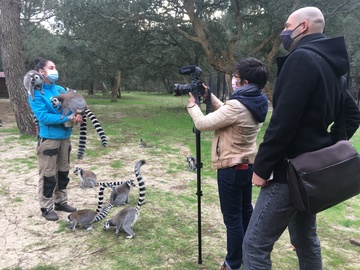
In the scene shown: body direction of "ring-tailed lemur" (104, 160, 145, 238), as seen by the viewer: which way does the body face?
to the viewer's left

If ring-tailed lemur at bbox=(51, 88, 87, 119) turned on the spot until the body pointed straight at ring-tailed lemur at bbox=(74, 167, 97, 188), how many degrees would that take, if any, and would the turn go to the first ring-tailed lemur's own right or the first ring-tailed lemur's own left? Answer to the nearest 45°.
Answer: approximately 90° to the first ring-tailed lemur's own right

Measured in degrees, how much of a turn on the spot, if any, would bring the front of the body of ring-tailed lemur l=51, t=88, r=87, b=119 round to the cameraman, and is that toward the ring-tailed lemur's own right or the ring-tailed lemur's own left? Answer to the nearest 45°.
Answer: approximately 135° to the ring-tailed lemur's own left

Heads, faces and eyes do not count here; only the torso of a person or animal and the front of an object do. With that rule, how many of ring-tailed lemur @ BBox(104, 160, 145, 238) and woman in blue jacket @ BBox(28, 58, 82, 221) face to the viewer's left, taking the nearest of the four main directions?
1

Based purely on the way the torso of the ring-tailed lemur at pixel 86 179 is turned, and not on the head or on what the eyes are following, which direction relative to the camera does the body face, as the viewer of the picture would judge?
to the viewer's left

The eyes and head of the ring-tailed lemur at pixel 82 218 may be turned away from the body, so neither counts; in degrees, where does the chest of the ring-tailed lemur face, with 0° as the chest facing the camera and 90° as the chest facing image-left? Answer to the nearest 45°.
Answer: approximately 90°

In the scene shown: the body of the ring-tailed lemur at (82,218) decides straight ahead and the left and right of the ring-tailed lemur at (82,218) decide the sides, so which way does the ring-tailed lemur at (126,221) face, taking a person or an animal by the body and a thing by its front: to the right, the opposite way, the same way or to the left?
the same way

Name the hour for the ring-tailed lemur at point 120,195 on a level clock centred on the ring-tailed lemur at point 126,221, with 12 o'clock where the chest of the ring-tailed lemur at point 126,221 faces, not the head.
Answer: the ring-tailed lemur at point 120,195 is roughly at 3 o'clock from the ring-tailed lemur at point 126,221.

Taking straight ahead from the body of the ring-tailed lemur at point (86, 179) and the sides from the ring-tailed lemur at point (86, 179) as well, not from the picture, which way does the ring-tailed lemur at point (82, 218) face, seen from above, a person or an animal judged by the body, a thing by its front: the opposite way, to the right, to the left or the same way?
the same way

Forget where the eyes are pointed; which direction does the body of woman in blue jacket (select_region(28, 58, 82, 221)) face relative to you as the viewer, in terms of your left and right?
facing the viewer and to the right of the viewer

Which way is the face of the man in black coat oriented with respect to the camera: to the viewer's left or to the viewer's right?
to the viewer's left

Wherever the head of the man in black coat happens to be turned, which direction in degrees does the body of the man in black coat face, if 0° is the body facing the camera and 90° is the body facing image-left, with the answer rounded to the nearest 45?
approximately 90°
